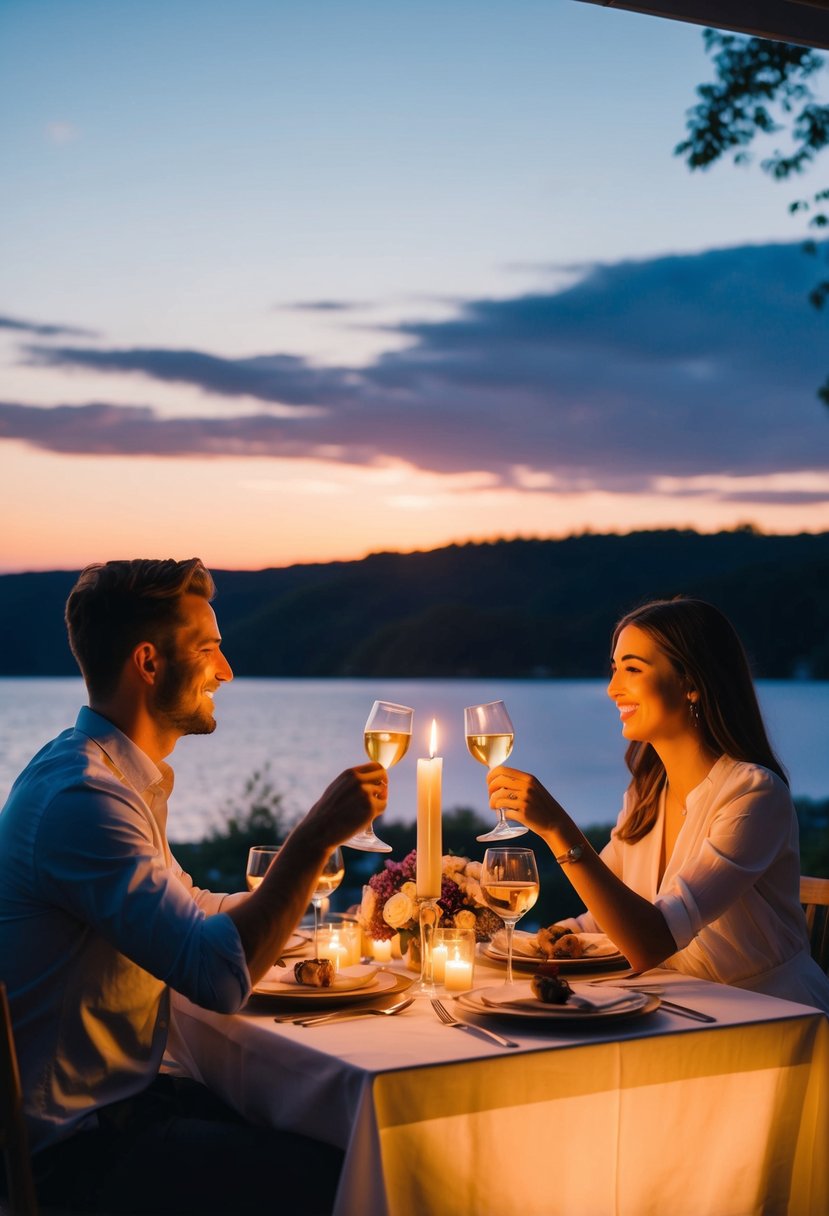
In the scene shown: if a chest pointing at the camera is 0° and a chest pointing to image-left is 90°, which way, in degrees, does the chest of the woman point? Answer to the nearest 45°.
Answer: approximately 45°

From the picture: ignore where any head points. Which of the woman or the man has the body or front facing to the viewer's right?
the man

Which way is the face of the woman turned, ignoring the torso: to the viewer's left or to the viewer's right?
to the viewer's left

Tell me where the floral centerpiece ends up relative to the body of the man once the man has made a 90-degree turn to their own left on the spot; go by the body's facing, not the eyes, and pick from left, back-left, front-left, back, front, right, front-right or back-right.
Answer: front-right

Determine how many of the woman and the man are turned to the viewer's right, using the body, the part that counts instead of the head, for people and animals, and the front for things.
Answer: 1

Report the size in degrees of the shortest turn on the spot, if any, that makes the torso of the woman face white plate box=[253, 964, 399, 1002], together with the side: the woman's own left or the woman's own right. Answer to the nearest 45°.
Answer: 0° — they already face it

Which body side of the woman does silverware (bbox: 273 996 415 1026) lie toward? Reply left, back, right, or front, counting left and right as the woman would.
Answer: front

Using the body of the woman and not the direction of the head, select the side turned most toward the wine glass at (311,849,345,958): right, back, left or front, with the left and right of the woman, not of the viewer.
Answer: front

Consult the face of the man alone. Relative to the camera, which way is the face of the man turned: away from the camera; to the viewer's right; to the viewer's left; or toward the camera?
to the viewer's right

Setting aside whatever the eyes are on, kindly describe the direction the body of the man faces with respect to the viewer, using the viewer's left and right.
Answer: facing to the right of the viewer
